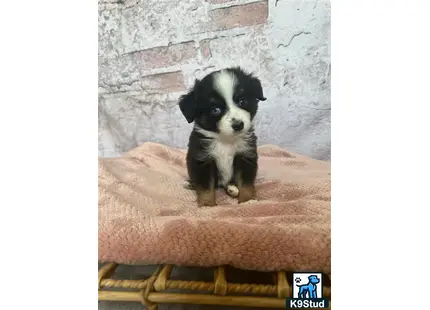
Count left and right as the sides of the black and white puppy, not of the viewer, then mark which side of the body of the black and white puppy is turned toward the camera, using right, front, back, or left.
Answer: front
